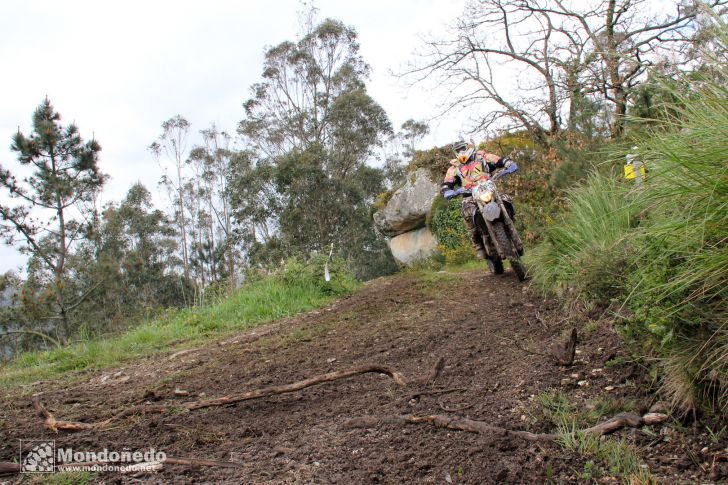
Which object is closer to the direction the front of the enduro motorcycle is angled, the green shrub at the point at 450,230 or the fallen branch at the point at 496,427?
the fallen branch

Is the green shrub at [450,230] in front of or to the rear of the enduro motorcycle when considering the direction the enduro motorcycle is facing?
to the rear

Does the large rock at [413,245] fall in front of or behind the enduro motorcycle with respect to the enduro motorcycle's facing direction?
behind

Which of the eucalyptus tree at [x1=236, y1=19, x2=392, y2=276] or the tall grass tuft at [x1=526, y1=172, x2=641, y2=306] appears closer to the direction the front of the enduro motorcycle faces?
the tall grass tuft

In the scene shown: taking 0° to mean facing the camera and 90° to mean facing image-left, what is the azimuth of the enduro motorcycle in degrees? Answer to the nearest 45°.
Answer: approximately 0°

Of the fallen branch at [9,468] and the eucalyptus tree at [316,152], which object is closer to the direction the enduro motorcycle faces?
the fallen branch

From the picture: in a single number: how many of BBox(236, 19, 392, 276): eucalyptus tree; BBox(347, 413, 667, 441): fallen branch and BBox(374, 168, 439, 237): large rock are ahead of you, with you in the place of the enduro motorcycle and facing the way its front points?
1

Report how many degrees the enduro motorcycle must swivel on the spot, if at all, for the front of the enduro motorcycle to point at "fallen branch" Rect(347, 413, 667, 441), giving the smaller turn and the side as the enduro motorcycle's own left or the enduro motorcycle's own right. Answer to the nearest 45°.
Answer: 0° — it already faces it
